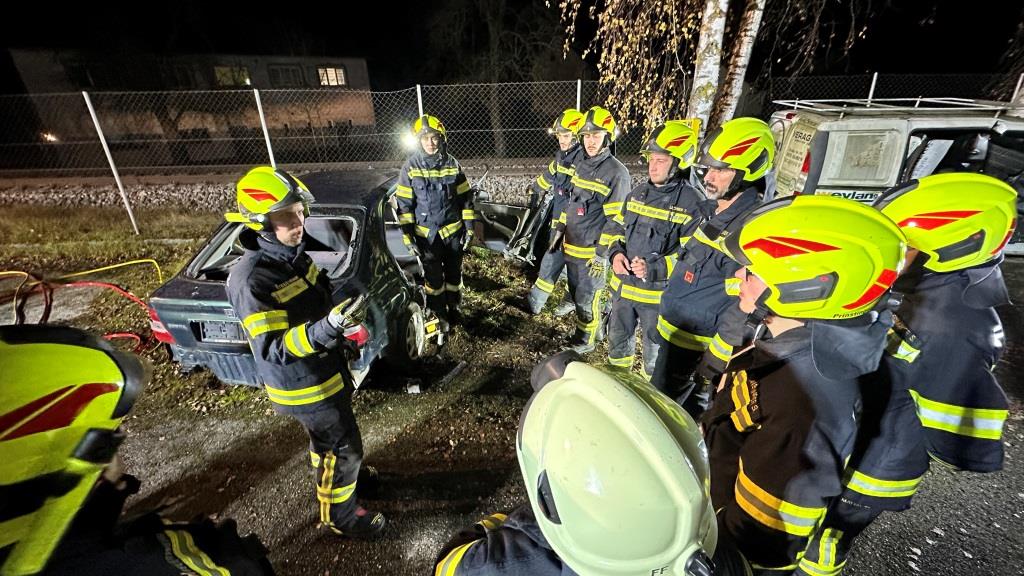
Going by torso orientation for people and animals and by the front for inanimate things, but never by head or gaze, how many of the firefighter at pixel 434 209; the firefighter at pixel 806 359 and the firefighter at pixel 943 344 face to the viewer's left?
2

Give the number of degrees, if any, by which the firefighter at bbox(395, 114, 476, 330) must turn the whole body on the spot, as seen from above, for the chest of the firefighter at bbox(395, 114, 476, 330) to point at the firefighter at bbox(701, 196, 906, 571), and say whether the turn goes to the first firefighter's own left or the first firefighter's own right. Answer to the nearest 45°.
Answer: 0° — they already face them

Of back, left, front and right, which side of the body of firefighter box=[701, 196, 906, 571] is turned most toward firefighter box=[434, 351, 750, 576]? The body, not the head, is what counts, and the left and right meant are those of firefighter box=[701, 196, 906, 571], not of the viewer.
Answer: left

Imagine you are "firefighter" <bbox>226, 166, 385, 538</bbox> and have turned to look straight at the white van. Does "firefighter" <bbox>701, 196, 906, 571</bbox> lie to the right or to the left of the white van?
right

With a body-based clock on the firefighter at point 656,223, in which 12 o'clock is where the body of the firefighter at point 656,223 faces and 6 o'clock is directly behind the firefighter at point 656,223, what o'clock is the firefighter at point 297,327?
the firefighter at point 297,327 is roughly at 12 o'clock from the firefighter at point 656,223.

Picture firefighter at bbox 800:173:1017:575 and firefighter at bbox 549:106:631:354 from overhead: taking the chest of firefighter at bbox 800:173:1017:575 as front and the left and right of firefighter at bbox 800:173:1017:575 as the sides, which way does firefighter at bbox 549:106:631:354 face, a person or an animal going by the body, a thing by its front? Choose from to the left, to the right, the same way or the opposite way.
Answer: to the left

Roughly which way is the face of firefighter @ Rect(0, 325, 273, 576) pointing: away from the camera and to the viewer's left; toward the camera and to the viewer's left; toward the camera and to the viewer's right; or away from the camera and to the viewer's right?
away from the camera and to the viewer's right

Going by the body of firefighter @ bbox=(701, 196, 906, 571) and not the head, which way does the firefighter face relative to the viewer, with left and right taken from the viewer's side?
facing to the left of the viewer

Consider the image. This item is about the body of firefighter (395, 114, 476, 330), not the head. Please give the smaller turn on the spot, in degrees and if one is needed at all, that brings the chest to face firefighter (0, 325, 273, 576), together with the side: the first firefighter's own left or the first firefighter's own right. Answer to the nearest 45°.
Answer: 0° — they already face them

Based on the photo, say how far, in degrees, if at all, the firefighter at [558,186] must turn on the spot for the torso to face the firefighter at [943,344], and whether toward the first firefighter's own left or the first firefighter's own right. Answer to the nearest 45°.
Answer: approximately 45° to the first firefighter's own left

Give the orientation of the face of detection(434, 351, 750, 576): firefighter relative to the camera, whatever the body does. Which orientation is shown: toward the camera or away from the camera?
away from the camera

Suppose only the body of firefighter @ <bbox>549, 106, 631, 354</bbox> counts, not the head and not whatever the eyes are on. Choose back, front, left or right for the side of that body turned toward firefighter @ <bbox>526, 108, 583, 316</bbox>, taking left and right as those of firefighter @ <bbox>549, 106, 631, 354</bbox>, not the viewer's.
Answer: right
